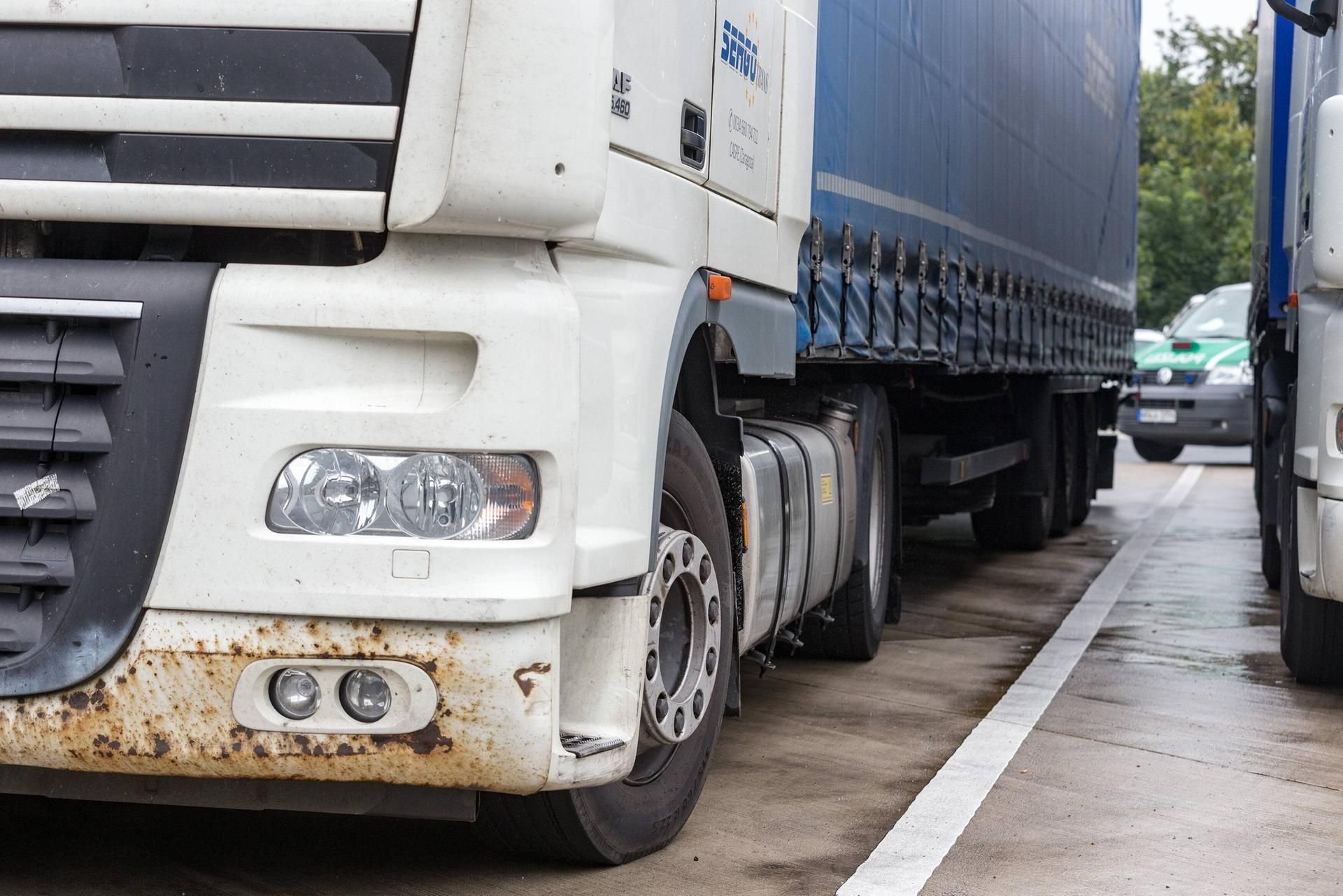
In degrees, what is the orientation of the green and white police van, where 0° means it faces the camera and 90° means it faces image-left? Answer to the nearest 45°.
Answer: approximately 45°

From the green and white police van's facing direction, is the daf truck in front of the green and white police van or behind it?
in front

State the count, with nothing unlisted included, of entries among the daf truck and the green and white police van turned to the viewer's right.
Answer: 0

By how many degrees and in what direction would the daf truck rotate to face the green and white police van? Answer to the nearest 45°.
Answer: approximately 180°

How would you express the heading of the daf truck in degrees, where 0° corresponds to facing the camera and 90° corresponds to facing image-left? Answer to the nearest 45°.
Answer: approximately 45°
